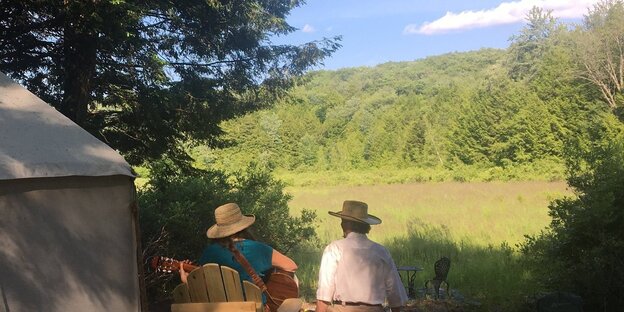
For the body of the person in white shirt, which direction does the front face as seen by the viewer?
away from the camera

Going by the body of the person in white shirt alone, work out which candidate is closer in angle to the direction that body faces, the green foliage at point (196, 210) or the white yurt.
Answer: the green foliage

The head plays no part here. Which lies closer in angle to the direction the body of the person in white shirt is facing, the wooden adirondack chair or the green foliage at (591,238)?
the green foliage

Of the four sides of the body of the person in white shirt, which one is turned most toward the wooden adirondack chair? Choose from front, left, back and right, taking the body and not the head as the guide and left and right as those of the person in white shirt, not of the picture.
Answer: left

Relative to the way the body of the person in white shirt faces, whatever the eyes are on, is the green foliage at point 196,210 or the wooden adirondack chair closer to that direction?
the green foliage

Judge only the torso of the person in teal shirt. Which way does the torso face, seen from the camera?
away from the camera

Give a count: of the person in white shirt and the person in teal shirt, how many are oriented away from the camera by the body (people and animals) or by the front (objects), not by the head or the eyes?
2

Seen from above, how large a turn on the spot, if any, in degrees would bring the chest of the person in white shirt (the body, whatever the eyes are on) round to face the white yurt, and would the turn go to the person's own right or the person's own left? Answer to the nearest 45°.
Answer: approximately 90° to the person's own left

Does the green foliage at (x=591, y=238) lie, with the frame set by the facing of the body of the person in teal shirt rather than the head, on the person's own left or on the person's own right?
on the person's own right

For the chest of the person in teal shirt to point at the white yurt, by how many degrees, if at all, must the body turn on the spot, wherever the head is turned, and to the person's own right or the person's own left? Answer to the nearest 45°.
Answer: approximately 90° to the person's own left
